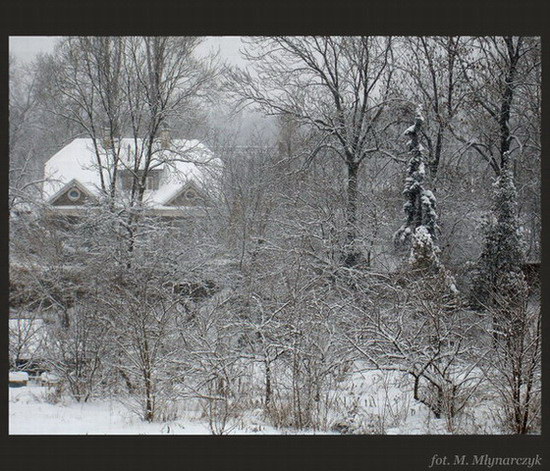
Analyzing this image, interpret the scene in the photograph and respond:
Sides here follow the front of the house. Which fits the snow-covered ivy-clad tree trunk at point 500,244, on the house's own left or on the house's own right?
on the house's own left

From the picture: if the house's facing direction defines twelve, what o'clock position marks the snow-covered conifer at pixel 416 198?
The snow-covered conifer is roughly at 10 o'clock from the house.

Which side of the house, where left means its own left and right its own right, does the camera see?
front

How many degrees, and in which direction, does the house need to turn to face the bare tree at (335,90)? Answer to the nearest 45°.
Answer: approximately 90° to its left

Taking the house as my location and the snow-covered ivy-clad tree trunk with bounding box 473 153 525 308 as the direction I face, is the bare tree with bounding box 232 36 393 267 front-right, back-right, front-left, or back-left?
front-left
